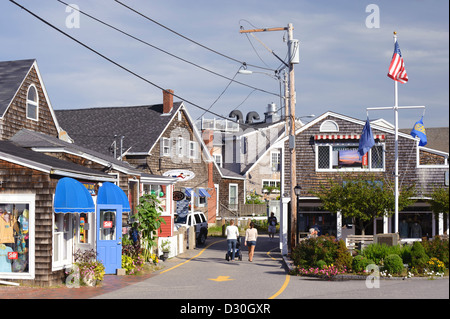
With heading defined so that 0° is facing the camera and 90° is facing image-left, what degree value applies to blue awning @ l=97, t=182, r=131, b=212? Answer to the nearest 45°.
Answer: approximately 315°

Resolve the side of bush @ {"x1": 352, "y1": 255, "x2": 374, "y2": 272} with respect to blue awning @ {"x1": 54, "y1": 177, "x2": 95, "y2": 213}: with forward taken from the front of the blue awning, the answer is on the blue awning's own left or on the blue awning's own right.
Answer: on the blue awning's own left

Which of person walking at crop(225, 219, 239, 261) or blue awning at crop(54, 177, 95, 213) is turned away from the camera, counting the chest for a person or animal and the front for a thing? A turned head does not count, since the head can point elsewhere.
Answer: the person walking

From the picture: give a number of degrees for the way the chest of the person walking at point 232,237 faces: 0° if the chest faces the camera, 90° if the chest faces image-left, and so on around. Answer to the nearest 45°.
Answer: approximately 180°

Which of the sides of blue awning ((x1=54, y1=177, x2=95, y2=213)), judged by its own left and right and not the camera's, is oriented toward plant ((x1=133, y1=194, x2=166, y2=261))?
left

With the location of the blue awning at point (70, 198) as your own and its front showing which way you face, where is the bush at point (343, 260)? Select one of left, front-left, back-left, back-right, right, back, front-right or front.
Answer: front-left

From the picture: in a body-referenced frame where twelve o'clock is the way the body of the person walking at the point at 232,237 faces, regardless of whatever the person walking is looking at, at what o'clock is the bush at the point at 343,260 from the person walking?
The bush is roughly at 5 o'clock from the person walking.

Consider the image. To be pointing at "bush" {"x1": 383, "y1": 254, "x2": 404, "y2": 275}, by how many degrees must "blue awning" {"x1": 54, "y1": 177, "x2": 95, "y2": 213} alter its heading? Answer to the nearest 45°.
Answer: approximately 45° to its left

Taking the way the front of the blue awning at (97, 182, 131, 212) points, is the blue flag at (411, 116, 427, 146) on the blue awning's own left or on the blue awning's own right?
on the blue awning's own left

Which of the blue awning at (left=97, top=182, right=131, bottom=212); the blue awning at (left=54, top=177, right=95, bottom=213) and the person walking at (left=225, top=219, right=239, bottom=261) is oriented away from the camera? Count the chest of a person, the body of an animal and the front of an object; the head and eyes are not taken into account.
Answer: the person walking

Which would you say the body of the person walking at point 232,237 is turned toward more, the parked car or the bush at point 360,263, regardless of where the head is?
the parked car

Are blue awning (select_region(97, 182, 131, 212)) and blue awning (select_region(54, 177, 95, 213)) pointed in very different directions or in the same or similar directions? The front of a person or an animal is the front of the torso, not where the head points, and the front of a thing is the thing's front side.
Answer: same or similar directions

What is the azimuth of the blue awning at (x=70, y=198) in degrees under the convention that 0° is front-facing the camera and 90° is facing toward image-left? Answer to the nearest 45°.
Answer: approximately 315°

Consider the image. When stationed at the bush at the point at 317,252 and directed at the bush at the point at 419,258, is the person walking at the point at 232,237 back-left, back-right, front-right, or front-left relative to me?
back-left
